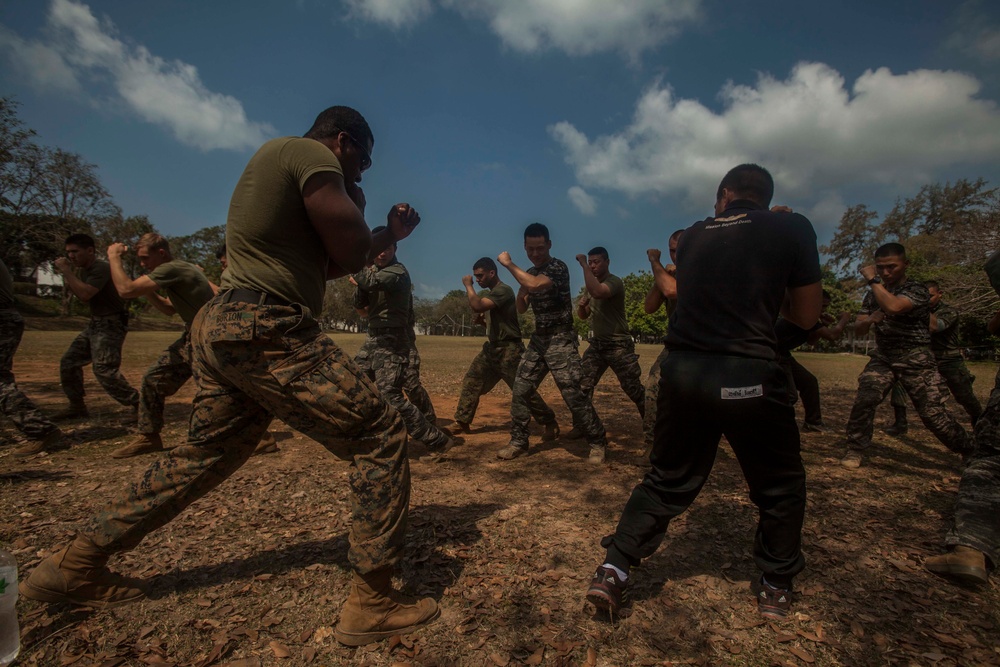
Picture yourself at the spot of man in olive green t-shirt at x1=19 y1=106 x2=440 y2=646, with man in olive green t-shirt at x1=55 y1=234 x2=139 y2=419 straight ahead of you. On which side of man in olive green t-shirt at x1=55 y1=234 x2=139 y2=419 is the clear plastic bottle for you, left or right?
left

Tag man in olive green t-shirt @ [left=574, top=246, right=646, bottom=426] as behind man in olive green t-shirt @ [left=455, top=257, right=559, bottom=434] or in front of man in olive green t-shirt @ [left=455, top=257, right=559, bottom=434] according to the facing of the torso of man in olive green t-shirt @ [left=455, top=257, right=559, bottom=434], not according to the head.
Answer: behind

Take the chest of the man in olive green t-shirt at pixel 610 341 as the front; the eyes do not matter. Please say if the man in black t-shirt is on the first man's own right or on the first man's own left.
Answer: on the first man's own left

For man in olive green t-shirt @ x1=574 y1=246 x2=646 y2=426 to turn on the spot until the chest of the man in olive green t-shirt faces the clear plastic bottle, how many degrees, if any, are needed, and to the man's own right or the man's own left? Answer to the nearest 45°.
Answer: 0° — they already face it

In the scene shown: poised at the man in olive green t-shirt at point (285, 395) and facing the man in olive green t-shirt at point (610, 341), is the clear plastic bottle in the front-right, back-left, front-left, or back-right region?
back-left

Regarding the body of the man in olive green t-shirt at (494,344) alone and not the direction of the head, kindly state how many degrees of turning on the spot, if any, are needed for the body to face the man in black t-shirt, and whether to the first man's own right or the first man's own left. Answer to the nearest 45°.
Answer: approximately 90° to the first man's own left
